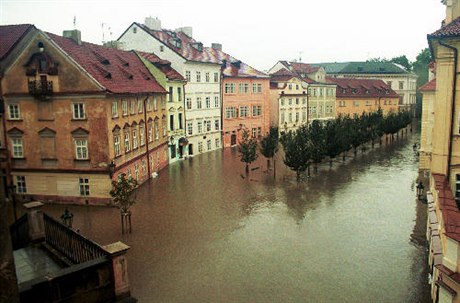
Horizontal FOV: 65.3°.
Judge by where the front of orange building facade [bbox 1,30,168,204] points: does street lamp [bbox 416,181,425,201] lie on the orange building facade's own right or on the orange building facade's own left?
on the orange building facade's own left
